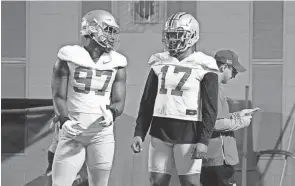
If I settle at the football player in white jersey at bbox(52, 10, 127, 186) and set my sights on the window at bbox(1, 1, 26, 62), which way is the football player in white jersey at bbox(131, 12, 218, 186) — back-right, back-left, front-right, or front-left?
back-right

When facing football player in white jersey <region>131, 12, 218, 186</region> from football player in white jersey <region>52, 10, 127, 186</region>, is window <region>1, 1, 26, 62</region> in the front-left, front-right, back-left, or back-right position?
back-left

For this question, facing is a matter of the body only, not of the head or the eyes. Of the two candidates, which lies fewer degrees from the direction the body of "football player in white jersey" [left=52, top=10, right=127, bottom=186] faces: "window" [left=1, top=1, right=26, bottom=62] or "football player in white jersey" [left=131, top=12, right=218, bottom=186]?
the football player in white jersey

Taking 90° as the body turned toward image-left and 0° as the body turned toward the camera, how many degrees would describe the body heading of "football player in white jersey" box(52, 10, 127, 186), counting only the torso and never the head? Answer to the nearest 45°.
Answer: approximately 0°

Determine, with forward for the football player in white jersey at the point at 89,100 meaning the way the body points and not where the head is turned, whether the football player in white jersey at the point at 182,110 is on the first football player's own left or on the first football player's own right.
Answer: on the first football player's own left

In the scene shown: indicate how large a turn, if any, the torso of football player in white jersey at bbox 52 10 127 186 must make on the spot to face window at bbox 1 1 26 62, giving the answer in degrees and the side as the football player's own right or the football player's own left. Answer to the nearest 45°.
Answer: approximately 135° to the football player's own right
